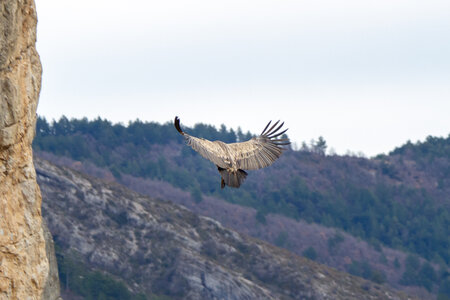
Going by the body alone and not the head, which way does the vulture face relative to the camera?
away from the camera

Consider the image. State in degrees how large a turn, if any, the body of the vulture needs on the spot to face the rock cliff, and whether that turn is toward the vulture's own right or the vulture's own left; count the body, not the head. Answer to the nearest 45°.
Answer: approximately 135° to the vulture's own left
